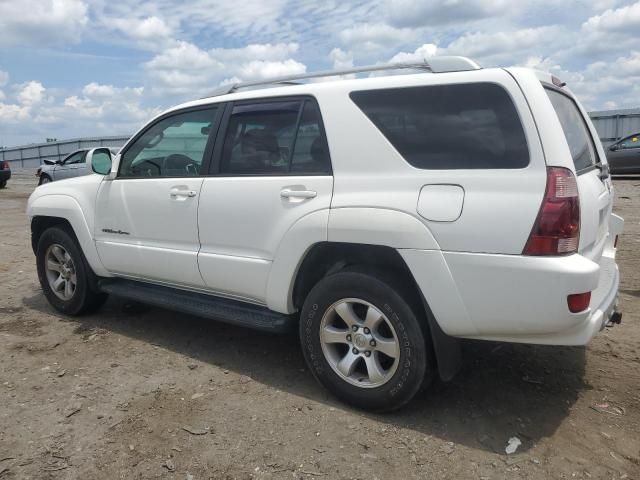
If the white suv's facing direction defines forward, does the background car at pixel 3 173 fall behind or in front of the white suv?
in front

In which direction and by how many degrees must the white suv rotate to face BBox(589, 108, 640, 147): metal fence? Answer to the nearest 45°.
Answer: approximately 90° to its right

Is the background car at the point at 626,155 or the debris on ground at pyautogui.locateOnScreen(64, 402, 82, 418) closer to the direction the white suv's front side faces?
the debris on ground

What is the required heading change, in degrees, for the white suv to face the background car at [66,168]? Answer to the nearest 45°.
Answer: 0° — it already faces it

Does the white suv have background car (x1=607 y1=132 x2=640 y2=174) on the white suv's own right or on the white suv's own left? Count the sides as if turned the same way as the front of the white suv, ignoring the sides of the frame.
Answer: on the white suv's own right

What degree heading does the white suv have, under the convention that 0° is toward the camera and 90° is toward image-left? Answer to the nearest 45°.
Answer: approximately 135°

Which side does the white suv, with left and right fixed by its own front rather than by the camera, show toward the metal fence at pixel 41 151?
front
